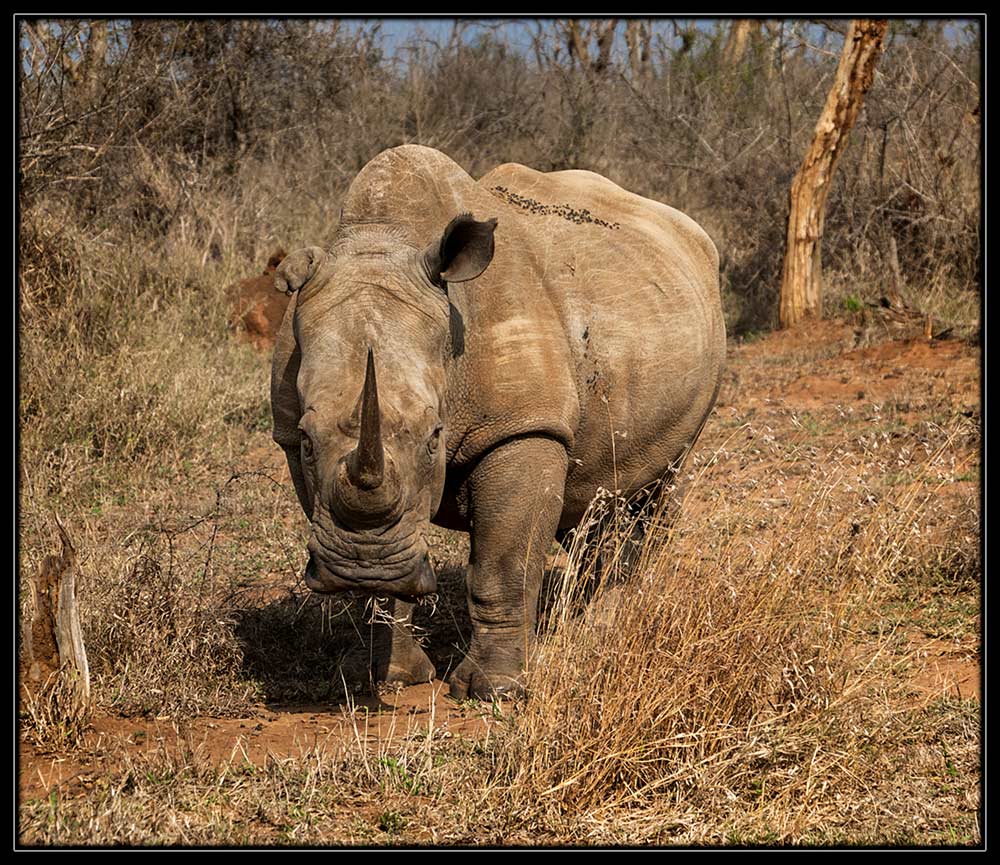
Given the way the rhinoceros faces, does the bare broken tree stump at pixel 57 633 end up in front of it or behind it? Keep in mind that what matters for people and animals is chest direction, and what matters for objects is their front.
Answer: in front

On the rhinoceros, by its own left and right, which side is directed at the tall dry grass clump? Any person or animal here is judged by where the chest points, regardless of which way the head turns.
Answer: left

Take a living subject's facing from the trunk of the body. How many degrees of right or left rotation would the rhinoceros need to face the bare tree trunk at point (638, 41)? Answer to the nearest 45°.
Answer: approximately 135° to its right

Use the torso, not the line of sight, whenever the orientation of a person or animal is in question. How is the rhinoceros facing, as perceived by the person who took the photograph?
facing the viewer and to the left of the viewer

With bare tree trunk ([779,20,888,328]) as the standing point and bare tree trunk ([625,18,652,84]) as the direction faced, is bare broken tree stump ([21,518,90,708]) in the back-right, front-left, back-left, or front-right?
back-left

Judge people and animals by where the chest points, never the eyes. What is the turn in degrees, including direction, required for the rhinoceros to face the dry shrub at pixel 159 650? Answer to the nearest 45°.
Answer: approximately 45° to its right

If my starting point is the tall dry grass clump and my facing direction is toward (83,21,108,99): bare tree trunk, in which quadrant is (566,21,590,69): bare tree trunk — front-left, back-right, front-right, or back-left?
front-right

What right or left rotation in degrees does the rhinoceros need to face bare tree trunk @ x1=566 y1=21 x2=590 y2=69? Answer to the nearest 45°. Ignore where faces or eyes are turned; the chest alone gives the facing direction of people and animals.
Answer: approximately 135° to its right

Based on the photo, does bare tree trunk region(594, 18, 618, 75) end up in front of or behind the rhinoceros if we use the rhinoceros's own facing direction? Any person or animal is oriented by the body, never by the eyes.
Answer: behind
